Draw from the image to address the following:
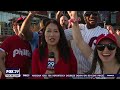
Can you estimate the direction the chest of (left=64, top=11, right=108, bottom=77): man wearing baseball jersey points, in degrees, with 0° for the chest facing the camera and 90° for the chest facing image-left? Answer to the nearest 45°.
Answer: approximately 0°

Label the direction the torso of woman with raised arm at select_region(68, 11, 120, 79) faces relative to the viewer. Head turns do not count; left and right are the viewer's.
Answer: facing the viewer

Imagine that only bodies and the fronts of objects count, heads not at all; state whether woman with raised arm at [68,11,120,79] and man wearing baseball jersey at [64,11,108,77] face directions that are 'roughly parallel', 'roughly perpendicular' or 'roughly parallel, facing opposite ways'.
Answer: roughly parallel
